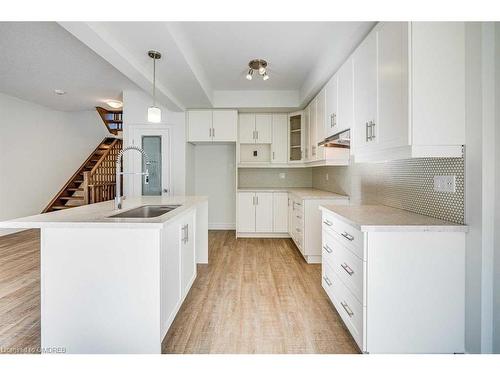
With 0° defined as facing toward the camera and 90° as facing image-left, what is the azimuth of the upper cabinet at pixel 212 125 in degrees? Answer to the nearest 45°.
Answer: approximately 0°

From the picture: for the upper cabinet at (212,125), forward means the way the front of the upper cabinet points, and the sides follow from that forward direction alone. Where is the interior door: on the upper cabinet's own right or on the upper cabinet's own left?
on the upper cabinet's own right

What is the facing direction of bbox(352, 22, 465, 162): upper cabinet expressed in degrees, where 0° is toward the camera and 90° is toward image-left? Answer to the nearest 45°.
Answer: approximately 45°

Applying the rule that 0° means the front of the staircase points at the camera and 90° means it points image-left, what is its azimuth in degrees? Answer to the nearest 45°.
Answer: approximately 45°

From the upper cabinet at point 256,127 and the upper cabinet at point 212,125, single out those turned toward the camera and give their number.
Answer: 2

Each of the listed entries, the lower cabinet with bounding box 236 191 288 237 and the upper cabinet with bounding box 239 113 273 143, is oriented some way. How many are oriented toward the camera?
2

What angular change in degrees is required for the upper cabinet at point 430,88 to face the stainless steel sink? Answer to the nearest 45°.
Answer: approximately 45° to its right

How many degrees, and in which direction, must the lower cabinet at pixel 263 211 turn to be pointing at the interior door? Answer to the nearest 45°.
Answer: approximately 90° to its right
